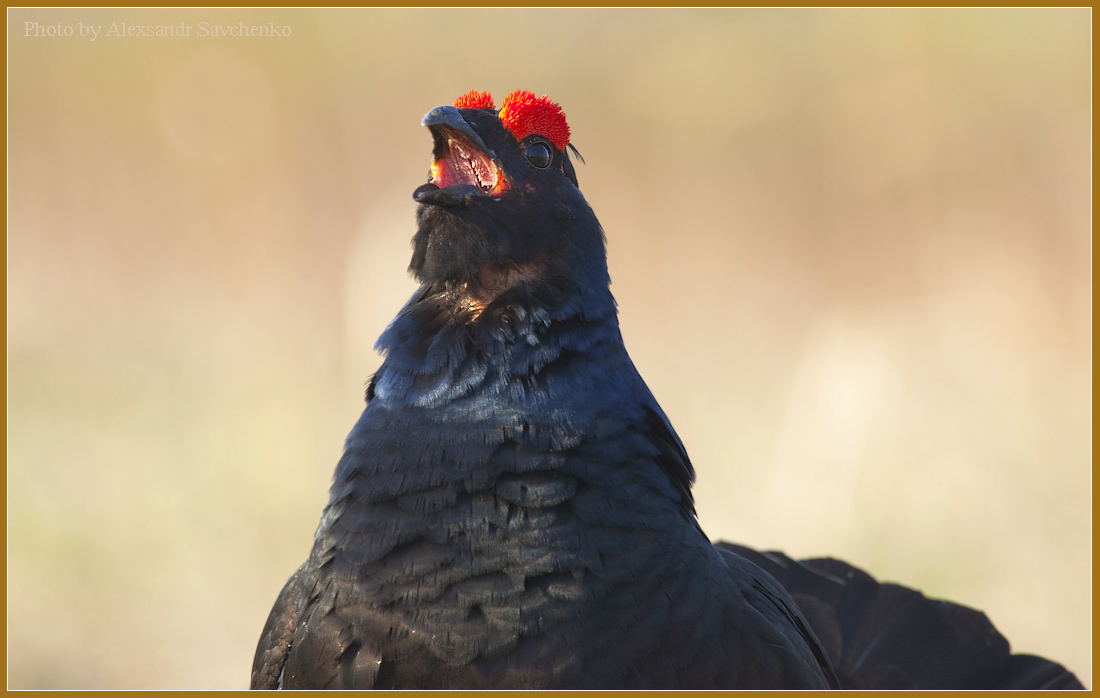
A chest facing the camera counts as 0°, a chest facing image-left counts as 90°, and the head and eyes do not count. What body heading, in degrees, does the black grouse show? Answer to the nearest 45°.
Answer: approximately 45°
